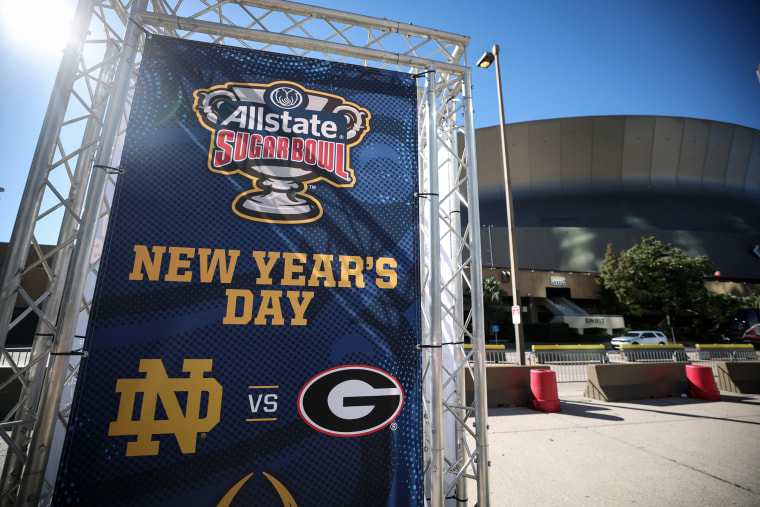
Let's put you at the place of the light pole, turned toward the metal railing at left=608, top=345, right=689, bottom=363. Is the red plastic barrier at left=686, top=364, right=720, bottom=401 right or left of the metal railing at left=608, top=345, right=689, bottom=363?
right
